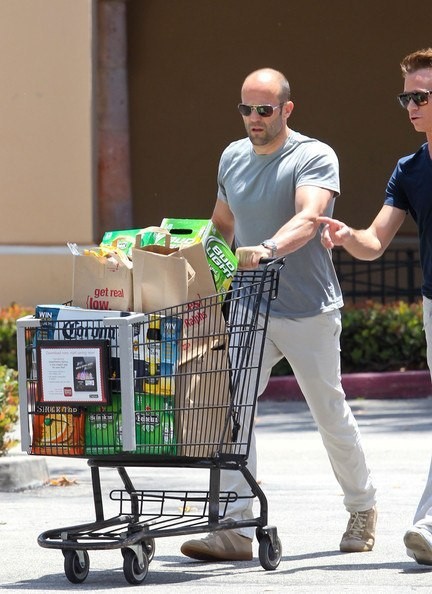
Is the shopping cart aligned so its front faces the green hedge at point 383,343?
no

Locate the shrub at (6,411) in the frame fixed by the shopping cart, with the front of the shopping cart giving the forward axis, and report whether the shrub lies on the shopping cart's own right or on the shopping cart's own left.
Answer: on the shopping cart's own right

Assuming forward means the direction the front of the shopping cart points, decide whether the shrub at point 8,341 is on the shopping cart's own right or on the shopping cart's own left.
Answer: on the shopping cart's own right
